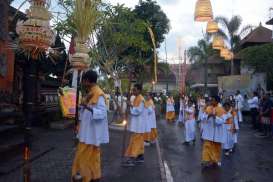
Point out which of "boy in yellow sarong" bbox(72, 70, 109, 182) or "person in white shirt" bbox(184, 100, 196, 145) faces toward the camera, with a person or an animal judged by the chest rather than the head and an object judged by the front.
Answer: the person in white shirt

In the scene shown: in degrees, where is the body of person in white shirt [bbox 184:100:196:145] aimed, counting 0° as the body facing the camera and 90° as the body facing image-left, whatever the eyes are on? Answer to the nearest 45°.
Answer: approximately 0°

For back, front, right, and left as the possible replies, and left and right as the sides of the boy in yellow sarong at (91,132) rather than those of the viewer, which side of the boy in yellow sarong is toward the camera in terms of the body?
left
